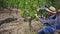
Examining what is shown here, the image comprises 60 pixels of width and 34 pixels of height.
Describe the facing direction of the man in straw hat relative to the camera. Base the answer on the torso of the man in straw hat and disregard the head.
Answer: to the viewer's left
